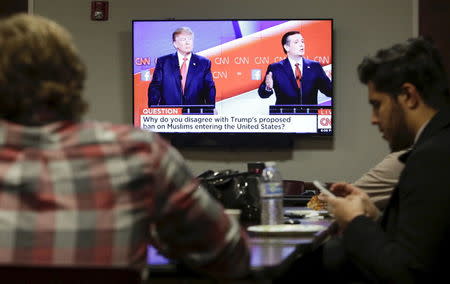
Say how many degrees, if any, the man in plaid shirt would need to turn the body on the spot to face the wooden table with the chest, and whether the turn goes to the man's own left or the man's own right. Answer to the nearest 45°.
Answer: approximately 45° to the man's own right

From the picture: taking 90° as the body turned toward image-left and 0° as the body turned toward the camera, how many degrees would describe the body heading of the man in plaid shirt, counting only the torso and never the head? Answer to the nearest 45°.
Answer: approximately 180°

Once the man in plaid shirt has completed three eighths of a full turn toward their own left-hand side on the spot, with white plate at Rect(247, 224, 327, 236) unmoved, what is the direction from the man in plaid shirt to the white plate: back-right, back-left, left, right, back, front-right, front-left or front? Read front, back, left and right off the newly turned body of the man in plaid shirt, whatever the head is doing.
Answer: back

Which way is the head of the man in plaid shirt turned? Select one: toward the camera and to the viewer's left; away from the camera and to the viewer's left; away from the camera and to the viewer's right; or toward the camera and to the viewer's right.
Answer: away from the camera and to the viewer's right
